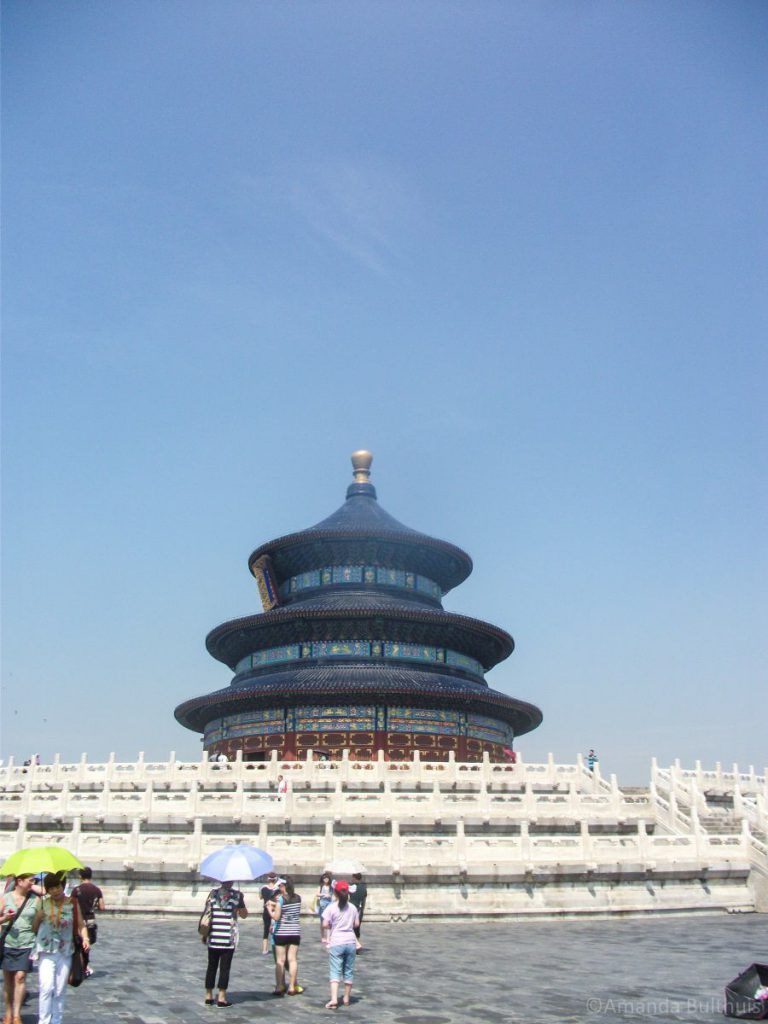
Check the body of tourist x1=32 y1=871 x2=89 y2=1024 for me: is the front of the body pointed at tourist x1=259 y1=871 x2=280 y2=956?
no

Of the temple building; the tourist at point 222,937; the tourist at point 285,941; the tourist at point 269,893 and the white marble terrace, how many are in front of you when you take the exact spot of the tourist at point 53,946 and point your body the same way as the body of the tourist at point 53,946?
0

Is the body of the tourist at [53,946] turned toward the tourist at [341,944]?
no

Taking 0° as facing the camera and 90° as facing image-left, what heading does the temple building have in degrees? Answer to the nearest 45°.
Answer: approximately 90°

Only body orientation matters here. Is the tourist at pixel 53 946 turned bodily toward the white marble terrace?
no

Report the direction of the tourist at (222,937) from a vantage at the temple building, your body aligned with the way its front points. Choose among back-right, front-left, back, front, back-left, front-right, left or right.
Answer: left

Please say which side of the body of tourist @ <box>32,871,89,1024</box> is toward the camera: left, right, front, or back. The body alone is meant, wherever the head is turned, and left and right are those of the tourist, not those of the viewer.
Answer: front

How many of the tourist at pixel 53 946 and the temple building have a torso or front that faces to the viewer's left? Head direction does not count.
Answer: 1

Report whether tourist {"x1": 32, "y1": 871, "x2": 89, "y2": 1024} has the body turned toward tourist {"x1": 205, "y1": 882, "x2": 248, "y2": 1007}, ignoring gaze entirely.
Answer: no

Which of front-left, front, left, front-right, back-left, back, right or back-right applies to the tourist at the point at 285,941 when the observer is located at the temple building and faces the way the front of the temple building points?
left

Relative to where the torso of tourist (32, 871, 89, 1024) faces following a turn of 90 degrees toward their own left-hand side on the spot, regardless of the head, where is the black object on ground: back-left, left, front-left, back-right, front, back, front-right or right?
front

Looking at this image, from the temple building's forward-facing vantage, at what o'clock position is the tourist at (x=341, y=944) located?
The tourist is roughly at 9 o'clock from the temple building.

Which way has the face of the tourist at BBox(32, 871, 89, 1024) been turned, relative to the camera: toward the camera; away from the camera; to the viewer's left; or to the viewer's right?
toward the camera
